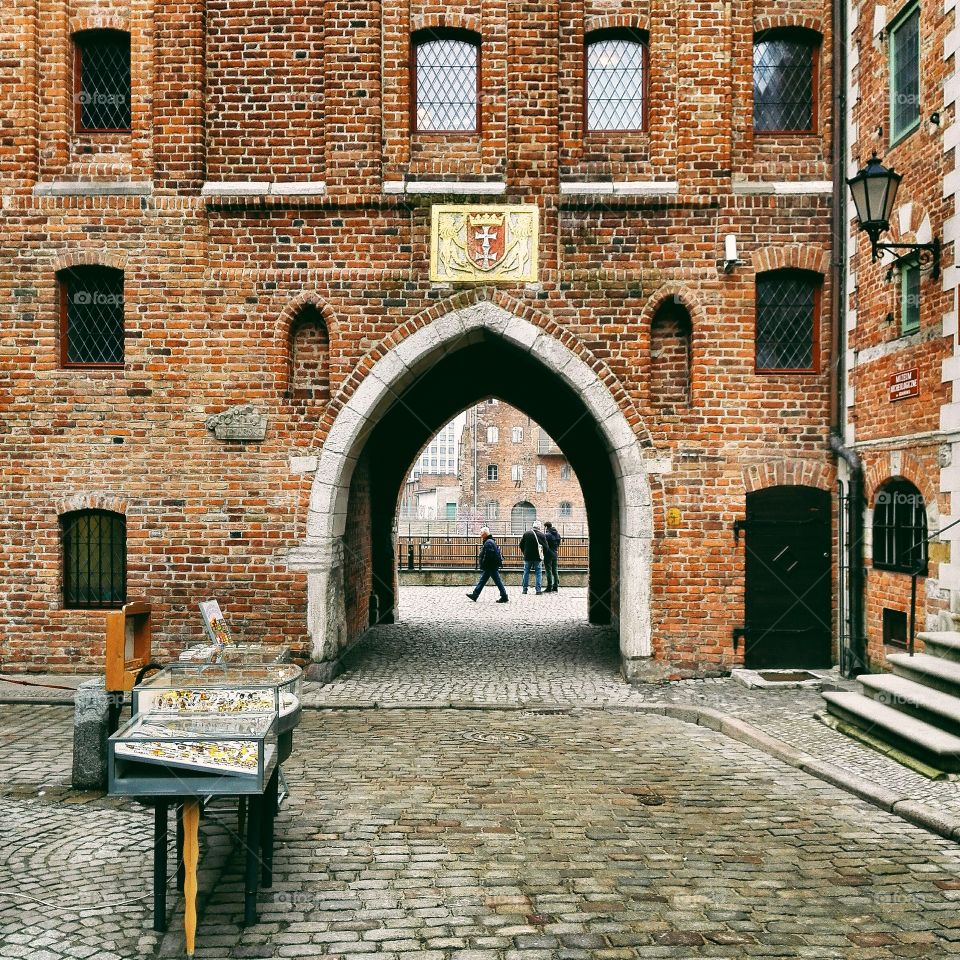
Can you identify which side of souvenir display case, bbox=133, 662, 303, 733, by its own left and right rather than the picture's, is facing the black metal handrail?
left

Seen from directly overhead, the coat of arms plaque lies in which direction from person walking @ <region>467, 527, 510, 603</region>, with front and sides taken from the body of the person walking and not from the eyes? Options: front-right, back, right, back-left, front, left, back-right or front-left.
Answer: left

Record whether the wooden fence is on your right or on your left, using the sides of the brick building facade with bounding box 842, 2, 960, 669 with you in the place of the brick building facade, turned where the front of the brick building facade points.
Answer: on your right

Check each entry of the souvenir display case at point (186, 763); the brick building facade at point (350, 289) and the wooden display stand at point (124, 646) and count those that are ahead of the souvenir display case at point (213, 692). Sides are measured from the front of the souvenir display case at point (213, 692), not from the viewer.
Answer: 1

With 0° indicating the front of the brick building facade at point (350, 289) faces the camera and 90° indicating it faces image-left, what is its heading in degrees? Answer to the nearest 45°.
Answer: approximately 0°

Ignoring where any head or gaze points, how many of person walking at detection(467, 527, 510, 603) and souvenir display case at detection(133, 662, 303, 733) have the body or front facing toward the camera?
1

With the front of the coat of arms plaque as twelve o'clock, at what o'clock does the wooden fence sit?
The wooden fence is roughly at 6 o'clock from the coat of arms plaque.

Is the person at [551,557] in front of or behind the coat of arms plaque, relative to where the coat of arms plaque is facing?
behind

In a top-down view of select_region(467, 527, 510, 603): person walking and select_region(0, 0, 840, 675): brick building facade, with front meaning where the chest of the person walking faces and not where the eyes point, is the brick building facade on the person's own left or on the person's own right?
on the person's own left

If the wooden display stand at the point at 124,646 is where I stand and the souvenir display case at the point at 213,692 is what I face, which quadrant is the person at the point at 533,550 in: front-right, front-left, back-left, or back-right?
back-left

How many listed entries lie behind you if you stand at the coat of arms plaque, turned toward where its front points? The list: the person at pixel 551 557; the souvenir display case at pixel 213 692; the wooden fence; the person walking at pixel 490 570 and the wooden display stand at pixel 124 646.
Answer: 3

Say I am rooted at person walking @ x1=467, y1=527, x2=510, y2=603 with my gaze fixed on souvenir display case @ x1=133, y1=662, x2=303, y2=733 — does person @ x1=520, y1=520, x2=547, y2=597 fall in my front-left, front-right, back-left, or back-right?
back-left

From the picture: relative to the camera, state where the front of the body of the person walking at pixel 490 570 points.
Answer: to the viewer's left

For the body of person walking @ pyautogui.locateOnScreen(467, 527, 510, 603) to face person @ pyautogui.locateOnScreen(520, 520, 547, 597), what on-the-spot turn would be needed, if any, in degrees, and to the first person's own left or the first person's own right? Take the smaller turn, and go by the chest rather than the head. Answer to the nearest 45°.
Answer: approximately 135° to the first person's own right

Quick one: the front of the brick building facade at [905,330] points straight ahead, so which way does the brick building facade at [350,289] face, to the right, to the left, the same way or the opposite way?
to the left

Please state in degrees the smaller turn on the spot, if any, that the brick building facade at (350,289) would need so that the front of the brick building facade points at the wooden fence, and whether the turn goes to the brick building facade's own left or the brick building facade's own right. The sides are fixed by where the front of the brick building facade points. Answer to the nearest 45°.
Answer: approximately 180°

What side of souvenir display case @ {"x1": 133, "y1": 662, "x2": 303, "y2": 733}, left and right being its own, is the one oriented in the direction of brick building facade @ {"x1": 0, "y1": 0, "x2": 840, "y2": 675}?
back
